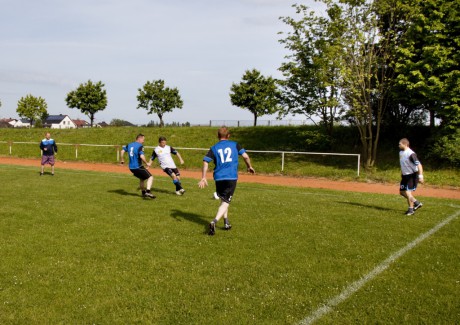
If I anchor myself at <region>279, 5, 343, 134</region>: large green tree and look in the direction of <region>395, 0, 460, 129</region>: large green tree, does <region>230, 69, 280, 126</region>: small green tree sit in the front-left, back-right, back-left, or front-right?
back-left

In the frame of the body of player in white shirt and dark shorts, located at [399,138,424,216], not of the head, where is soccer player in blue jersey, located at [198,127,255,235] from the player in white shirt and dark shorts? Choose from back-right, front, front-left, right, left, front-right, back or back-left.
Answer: front

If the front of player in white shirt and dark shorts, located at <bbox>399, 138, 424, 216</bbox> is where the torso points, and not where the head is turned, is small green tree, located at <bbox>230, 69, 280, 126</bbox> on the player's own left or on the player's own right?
on the player's own right

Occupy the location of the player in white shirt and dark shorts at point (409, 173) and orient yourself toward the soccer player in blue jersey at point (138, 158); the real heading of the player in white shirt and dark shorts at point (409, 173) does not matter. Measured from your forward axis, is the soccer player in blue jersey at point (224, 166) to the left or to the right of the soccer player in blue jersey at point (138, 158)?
left

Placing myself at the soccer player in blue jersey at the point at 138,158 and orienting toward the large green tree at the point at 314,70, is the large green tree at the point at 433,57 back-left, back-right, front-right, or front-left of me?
front-right

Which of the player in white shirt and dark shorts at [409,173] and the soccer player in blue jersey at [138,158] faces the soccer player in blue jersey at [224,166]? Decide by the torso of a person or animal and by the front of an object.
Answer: the player in white shirt and dark shorts

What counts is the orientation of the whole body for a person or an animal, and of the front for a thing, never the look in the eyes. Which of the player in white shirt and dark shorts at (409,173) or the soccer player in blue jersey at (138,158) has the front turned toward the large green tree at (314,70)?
the soccer player in blue jersey

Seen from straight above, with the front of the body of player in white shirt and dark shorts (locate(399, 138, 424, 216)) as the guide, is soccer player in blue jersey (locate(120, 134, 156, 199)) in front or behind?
in front

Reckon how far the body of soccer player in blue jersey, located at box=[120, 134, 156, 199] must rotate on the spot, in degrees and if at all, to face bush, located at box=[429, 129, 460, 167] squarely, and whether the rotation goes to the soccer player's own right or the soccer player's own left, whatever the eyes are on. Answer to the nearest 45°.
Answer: approximately 45° to the soccer player's own right

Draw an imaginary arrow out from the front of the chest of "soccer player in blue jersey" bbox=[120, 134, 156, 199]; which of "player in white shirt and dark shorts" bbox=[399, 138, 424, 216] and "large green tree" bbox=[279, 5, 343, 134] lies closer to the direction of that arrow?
the large green tree

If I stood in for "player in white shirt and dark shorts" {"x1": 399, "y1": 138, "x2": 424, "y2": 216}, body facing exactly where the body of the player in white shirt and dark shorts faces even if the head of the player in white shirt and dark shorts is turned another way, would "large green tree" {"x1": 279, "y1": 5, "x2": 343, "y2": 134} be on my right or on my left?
on my right

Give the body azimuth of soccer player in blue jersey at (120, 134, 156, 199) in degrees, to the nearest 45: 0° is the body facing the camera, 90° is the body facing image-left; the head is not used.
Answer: approximately 225°

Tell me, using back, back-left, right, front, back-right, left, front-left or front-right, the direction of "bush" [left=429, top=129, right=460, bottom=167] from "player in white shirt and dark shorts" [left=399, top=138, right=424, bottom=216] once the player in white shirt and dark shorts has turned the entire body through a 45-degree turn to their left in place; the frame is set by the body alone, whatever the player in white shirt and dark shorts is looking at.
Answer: back
